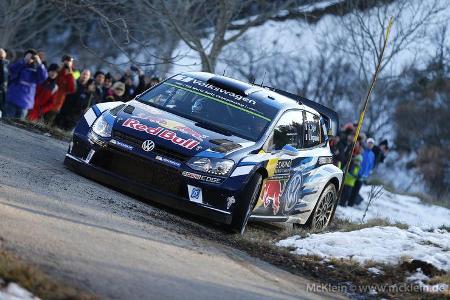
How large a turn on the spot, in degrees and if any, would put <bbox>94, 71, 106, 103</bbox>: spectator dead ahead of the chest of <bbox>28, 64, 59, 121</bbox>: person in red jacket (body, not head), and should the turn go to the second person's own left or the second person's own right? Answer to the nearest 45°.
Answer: approximately 90° to the second person's own left

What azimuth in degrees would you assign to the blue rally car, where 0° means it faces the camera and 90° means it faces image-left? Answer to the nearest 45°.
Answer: approximately 45°

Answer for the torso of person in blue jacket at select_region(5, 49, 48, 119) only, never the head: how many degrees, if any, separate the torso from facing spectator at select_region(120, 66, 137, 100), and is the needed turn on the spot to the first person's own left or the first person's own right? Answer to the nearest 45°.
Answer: approximately 90° to the first person's own left

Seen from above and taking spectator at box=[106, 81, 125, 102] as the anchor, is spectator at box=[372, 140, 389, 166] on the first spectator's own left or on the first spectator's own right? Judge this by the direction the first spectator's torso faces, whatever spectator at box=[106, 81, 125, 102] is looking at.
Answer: on the first spectator's own left

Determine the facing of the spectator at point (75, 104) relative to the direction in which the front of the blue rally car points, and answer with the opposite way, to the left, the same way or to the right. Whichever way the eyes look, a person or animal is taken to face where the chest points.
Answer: to the left

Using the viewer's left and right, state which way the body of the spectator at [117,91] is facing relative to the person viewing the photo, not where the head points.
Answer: facing the viewer and to the right of the viewer

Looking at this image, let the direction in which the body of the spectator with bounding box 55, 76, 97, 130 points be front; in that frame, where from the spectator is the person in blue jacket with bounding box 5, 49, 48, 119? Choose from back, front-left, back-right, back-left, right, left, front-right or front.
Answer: right

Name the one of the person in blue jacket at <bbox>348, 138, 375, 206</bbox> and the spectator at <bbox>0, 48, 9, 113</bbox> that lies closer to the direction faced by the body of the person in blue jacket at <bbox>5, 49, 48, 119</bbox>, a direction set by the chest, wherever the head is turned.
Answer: the person in blue jacket

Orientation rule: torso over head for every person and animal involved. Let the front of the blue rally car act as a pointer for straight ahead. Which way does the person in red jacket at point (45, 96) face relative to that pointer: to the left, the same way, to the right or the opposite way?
to the left

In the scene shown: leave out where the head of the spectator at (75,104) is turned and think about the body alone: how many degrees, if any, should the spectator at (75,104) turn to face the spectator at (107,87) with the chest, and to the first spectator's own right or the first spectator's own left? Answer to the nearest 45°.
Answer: approximately 90° to the first spectator's own left
